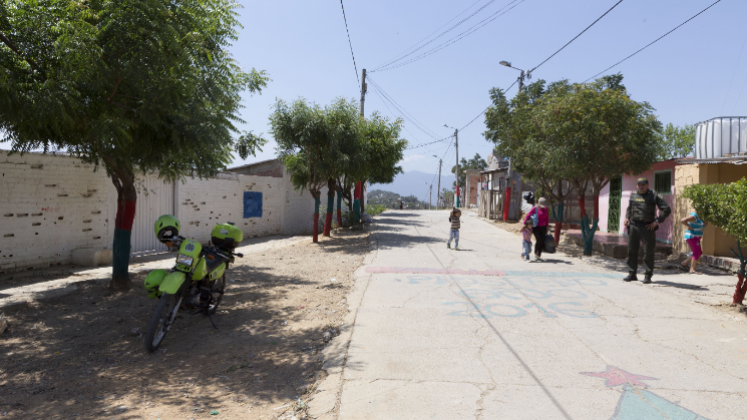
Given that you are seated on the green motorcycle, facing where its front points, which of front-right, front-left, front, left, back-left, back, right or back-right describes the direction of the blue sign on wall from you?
back-right

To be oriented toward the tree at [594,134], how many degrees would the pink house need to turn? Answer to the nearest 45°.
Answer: approximately 45° to its left

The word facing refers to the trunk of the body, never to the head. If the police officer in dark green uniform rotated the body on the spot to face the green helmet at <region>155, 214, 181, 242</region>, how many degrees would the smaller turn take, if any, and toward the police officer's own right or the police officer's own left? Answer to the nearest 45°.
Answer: approximately 45° to the police officer's own right

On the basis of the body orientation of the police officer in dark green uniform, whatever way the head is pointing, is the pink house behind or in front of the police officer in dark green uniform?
behind

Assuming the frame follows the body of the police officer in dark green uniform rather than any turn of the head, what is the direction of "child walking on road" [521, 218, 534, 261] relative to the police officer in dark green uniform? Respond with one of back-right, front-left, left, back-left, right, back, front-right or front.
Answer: back-right

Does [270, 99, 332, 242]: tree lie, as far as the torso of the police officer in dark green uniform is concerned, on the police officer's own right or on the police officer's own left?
on the police officer's own right

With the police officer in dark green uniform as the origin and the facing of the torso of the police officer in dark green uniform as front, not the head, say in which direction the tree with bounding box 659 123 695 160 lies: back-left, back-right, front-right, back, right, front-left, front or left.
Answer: back

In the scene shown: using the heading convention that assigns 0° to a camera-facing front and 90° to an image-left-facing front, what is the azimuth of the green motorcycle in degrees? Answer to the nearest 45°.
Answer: approximately 45°

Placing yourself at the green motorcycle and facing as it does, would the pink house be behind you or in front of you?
behind

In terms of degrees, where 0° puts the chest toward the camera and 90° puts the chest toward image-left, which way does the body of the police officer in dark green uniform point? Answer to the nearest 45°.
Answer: approximately 0°

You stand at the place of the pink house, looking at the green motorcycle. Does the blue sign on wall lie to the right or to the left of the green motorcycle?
right

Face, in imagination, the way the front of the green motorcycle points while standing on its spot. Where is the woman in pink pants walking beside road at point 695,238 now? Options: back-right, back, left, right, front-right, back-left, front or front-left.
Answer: back-left

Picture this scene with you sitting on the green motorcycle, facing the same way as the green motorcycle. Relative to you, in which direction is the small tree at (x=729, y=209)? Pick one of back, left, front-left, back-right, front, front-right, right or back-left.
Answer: back-left
